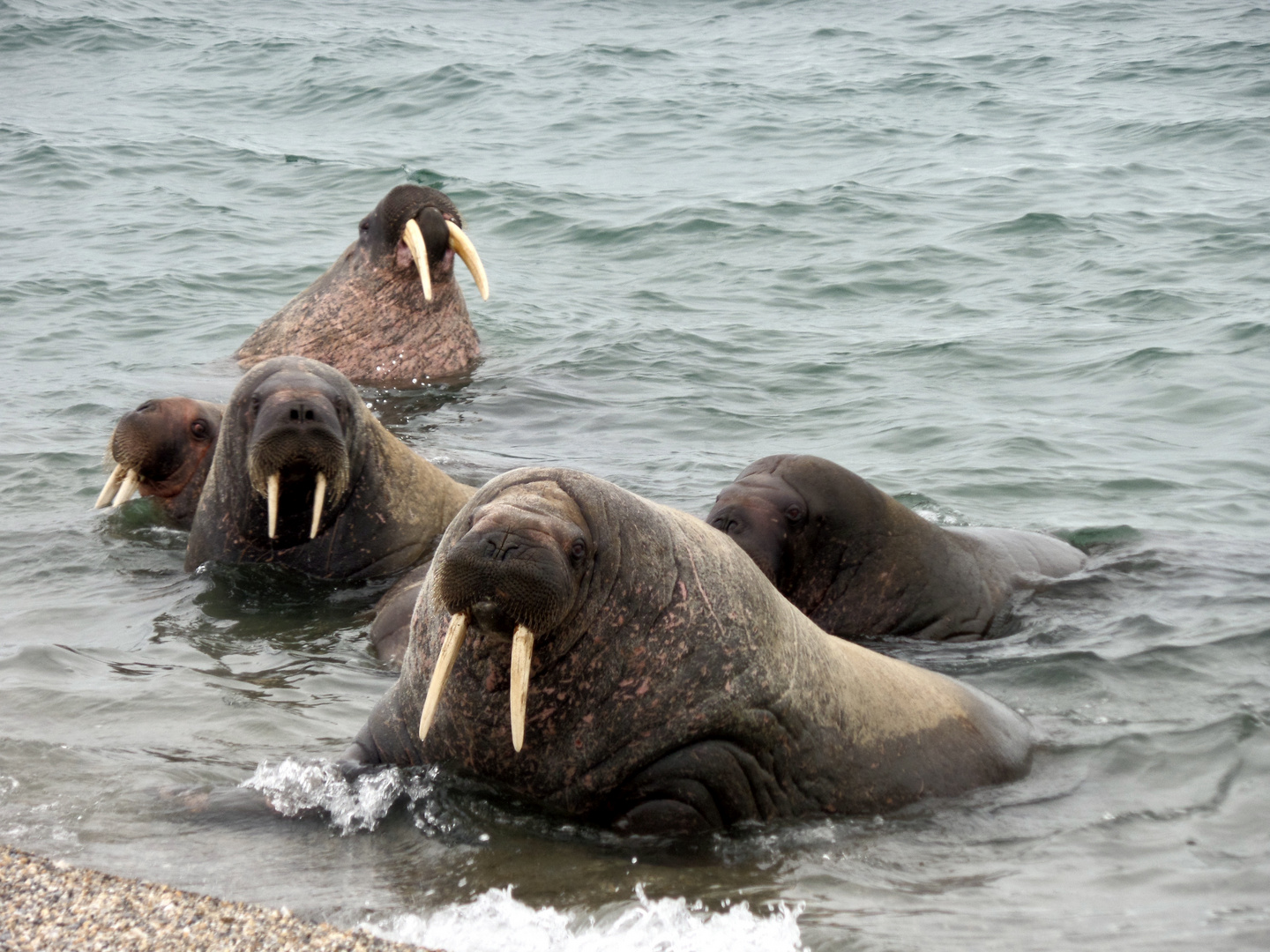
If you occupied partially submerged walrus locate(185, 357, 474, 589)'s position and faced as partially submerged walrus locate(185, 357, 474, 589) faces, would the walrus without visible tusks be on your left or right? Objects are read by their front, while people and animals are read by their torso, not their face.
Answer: on your left

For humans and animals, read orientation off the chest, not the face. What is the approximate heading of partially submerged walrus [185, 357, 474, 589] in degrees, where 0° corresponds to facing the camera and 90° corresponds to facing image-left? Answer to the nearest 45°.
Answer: approximately 0°

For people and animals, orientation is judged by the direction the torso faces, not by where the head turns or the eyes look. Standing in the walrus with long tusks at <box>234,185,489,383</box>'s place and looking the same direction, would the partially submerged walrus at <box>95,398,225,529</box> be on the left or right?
on its right

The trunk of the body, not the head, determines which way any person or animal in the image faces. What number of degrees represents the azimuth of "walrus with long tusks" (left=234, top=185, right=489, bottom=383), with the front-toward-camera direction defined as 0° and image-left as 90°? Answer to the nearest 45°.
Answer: approximately 315°

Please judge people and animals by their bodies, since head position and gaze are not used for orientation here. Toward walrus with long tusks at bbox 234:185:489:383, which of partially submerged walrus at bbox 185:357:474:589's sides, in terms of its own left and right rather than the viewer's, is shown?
back

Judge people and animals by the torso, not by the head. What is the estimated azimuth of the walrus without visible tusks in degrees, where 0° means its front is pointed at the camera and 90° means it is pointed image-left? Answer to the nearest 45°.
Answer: approximately 45°

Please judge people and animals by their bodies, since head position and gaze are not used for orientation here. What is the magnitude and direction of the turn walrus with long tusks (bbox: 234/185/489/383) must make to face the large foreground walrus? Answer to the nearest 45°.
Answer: approximately 45° to its right

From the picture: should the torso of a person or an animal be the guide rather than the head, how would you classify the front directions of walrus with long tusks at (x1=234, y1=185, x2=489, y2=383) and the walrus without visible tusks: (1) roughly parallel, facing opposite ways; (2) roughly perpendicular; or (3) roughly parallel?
roughly perpendicular

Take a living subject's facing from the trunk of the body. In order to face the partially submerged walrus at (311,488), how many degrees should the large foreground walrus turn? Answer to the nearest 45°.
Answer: approximately 90° to its right

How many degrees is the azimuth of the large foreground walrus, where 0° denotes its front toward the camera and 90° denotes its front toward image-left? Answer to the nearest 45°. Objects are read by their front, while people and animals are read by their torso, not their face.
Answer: approximately 45°
